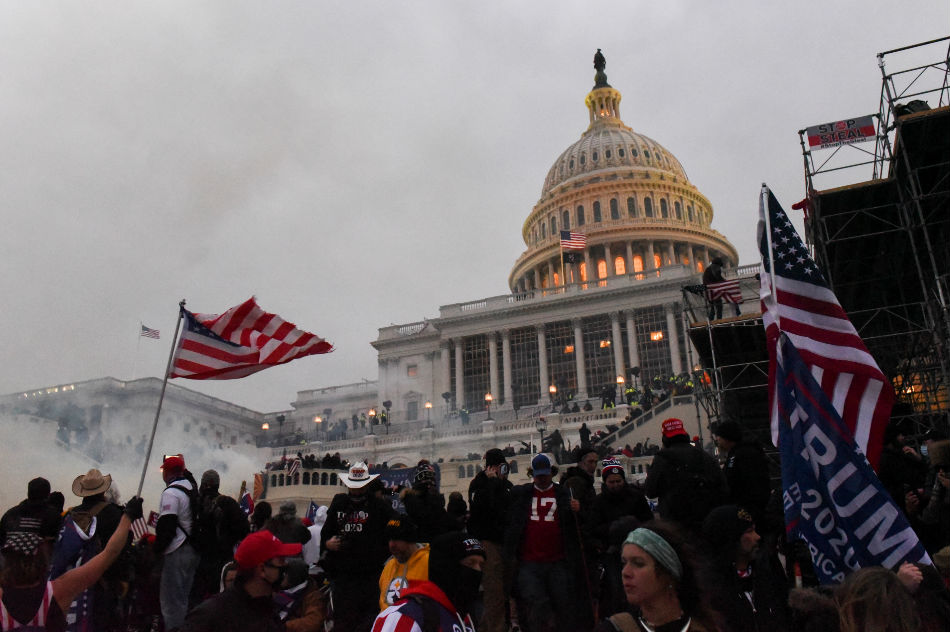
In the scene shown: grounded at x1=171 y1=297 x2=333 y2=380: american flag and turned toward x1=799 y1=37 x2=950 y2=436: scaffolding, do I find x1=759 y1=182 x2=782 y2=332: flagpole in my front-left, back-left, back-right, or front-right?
front-right

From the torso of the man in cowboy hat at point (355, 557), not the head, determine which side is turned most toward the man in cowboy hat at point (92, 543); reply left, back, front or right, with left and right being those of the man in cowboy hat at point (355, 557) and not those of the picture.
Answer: right

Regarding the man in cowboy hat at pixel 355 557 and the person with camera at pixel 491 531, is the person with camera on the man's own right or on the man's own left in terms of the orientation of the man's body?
on the man's own left

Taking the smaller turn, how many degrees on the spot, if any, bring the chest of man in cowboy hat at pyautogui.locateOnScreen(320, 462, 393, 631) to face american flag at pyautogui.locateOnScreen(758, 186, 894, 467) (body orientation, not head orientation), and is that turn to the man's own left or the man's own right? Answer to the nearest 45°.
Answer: approximately 45° to the man's own left

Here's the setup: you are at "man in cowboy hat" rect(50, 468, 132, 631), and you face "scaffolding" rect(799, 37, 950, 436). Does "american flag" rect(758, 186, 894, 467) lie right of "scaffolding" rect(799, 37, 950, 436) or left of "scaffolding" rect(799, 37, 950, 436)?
right

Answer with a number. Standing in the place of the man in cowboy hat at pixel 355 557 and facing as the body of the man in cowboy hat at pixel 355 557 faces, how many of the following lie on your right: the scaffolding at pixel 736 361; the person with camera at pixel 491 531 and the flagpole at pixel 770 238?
0

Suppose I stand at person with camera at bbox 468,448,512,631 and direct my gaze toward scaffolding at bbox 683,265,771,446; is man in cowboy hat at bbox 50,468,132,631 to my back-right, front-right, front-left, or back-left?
back-left

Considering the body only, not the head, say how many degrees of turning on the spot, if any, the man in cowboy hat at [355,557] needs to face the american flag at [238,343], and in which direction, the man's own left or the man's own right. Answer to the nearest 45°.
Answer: approximately 135° to the man's own right

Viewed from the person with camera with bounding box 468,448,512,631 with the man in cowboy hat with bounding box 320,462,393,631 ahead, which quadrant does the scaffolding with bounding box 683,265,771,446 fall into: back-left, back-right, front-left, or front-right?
back-right

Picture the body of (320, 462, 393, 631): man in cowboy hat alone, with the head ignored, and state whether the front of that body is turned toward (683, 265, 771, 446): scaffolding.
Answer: no

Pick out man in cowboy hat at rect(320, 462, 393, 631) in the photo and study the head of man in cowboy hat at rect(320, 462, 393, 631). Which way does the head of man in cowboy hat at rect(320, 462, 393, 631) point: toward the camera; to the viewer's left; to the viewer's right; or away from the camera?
toward the camera

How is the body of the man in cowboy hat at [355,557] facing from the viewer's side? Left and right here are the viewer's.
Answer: facing the viewer

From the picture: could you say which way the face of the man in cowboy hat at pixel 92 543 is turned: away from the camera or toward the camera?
away from the camera

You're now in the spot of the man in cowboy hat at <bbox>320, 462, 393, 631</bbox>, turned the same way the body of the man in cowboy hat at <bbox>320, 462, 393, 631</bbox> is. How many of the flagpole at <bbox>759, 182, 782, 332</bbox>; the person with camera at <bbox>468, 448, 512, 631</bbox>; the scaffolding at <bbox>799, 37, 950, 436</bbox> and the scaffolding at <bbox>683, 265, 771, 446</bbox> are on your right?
0

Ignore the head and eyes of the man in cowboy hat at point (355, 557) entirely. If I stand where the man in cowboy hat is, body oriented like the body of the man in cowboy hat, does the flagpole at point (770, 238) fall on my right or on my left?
on my left

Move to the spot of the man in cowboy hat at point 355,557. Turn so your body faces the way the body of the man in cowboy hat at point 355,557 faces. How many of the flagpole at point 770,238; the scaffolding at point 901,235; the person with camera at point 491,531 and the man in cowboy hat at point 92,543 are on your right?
1

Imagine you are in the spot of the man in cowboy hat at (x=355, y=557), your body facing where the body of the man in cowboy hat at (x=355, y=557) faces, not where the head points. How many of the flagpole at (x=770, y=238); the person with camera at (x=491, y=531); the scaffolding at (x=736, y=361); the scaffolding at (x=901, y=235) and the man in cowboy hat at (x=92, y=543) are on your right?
1
